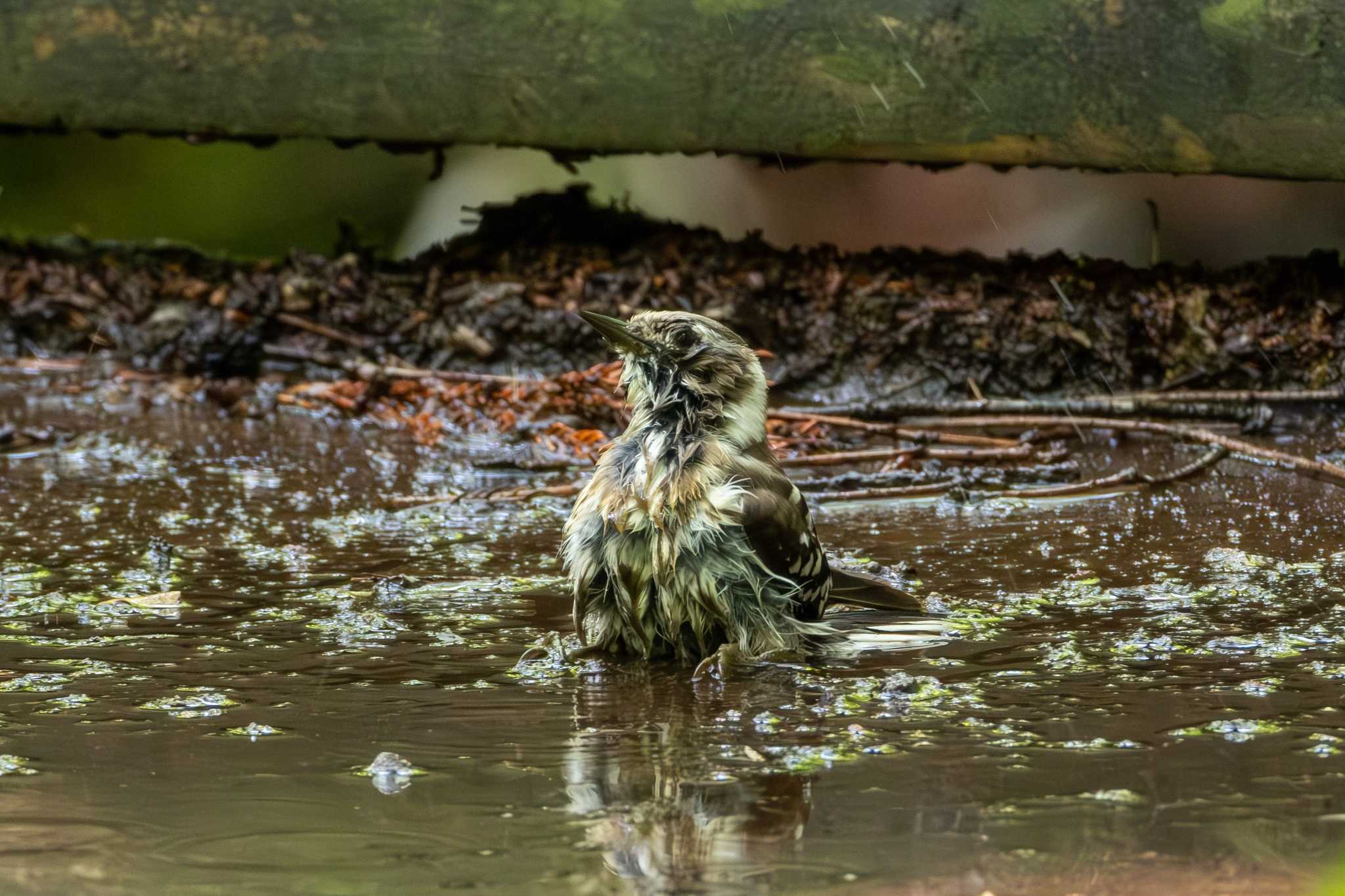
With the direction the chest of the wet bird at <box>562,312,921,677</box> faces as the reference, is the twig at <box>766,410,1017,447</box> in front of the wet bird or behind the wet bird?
behind

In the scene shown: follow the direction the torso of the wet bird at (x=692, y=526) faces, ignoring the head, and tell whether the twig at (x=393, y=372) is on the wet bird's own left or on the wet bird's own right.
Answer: on the wet bird's own right

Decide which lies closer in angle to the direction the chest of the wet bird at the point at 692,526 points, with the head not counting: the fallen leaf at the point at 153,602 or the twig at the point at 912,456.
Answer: the fallen leaf

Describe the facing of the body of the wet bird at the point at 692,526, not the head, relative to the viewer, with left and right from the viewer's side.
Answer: facing the viewer and to the left of the viewer

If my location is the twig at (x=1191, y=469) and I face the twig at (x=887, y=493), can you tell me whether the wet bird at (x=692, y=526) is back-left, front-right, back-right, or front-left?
front-left

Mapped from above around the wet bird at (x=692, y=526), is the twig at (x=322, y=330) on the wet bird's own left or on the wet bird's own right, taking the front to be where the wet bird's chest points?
on the wet bird's own right

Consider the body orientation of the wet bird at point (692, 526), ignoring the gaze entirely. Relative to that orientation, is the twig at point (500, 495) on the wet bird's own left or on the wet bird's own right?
on the wet bird's own right
